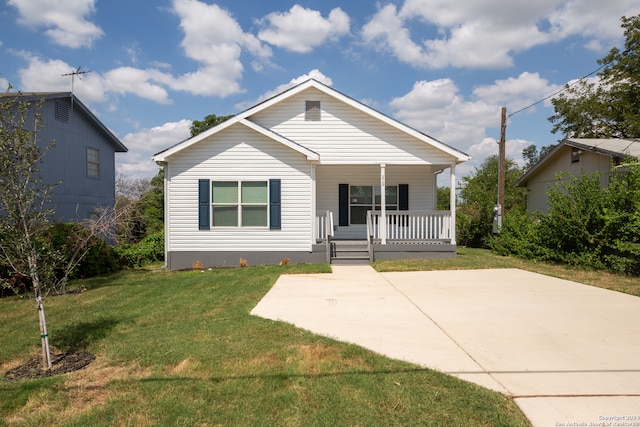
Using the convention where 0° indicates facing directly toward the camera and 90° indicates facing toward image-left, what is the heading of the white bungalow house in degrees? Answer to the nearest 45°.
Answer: approximately 0°

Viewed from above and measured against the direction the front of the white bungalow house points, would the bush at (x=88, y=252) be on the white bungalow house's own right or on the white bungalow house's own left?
on the white bungalow house's own right

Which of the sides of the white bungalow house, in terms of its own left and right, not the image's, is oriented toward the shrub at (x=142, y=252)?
right

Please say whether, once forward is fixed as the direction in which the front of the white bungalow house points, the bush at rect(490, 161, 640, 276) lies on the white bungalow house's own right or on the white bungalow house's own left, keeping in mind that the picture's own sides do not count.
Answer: on the white bungalow house's own left

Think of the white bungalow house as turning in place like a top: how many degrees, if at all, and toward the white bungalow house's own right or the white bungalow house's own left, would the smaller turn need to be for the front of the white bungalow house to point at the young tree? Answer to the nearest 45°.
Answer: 0° — it already faces it

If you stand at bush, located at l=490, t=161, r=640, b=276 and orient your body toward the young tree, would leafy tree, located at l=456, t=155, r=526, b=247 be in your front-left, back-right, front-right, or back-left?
back-right

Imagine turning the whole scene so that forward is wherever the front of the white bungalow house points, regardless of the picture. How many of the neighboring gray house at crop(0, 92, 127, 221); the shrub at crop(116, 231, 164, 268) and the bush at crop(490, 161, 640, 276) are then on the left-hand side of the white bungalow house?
1

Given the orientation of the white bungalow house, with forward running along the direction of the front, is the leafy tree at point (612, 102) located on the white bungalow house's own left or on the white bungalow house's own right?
on the white bungalow house's own left

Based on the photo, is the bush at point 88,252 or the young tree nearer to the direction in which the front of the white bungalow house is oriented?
the young tree

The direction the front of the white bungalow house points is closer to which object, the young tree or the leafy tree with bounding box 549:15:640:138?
the young tree

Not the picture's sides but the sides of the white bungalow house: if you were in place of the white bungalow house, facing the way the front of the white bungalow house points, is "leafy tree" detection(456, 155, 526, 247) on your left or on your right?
on your left

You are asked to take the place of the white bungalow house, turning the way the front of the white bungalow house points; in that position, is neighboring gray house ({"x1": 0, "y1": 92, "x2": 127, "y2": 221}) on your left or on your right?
on your right

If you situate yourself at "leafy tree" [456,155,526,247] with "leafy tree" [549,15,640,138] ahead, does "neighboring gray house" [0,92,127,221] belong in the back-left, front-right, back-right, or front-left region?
back-left
